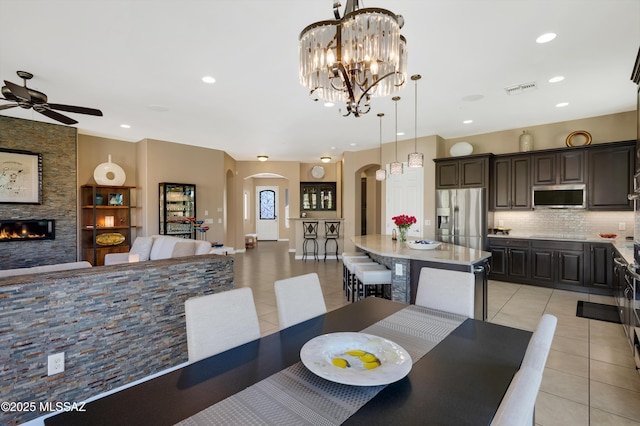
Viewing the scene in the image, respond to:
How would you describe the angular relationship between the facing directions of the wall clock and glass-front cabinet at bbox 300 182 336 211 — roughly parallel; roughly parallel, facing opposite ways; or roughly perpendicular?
roughly parallel

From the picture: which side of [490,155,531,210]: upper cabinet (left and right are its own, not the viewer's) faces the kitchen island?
front

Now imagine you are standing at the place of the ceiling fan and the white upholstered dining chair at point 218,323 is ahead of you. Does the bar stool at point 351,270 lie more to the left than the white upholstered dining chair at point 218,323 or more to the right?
left

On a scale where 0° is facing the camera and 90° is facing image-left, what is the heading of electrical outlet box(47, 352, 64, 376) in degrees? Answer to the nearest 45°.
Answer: approximately 315°

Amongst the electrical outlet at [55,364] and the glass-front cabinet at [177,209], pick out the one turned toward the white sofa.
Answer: the glass-front cabinet

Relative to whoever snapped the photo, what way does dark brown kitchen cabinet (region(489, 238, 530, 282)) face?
facing the viewer

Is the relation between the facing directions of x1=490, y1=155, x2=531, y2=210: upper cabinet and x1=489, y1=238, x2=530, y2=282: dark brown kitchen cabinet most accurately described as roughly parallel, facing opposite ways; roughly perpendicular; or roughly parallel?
roughly parallel

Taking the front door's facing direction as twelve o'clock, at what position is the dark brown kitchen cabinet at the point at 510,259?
The dark brown kitchen cabinet is roughly at 11 o'clock from the front door.

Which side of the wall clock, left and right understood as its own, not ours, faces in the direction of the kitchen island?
front

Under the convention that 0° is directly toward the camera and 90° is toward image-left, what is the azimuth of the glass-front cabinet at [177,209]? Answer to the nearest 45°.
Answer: approximately 0°

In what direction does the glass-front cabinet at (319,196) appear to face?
toward the camera

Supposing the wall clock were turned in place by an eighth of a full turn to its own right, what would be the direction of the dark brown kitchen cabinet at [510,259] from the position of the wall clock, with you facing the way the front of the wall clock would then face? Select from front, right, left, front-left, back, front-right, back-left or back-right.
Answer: left

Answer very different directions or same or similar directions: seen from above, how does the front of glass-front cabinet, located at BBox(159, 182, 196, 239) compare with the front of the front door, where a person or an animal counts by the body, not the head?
same or similar directions

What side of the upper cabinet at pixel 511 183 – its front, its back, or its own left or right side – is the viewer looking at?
front

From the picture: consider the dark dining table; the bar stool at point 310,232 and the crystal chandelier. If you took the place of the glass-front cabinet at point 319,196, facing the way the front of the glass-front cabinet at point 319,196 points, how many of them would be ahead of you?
3

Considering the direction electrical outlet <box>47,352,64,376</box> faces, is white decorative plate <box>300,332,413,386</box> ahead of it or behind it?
ahead
